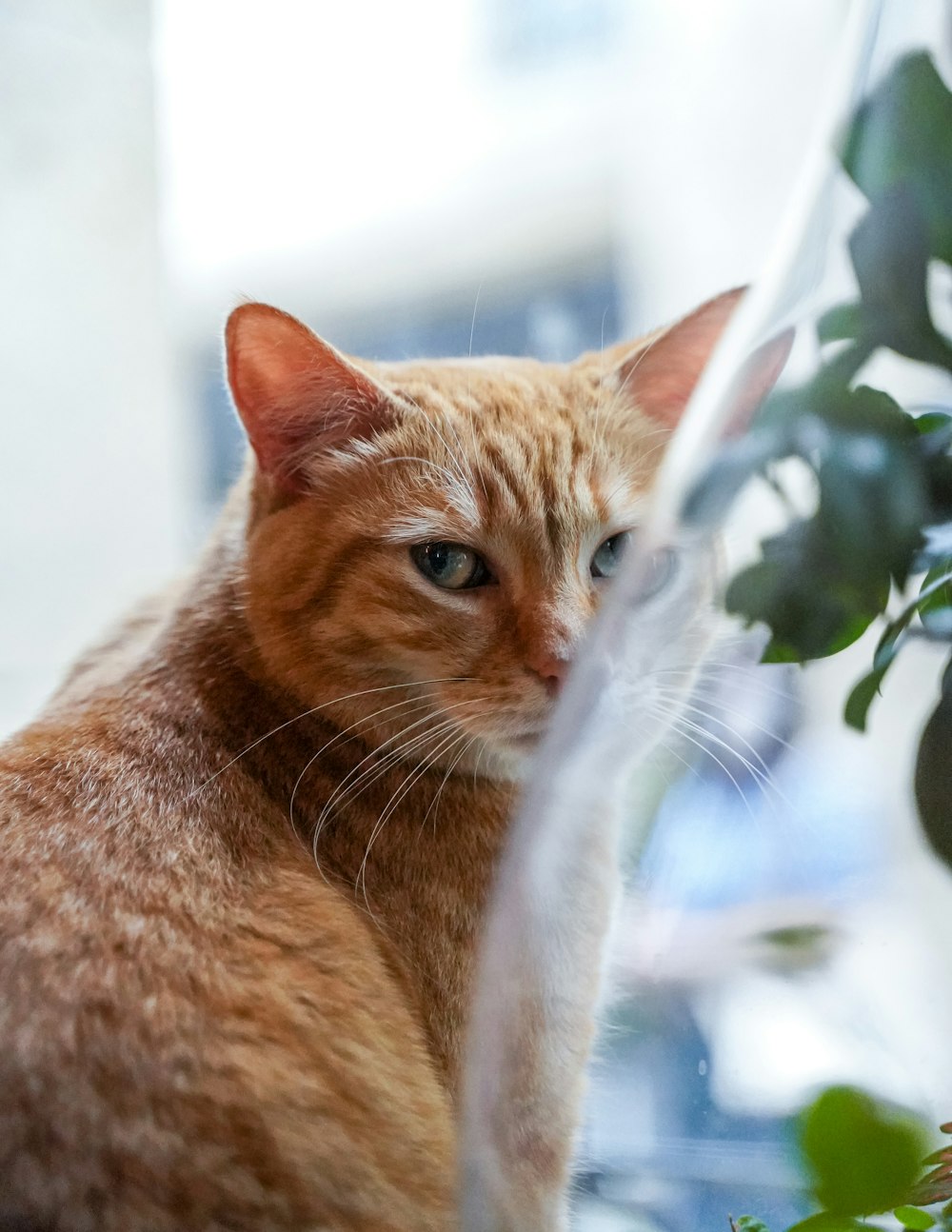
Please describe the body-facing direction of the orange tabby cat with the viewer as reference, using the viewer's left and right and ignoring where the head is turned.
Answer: facing to the right of the viewer
